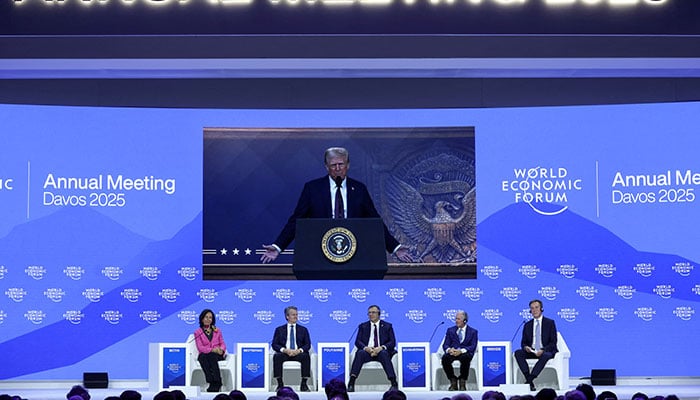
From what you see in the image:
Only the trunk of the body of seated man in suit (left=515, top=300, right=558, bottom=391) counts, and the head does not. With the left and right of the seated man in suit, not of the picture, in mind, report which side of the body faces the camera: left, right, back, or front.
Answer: front

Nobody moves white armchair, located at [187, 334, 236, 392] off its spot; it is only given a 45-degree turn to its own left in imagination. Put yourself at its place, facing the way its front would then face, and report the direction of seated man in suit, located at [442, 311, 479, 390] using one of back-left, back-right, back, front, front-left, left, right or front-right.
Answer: front-left

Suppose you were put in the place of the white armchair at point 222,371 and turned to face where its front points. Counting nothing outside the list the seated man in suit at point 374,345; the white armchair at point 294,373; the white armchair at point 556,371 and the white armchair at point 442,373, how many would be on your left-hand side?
4

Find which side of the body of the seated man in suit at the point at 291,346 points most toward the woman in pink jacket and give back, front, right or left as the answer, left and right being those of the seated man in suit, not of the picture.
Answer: right

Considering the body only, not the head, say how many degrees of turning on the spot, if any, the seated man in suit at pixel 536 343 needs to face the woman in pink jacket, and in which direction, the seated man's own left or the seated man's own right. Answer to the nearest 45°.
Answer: approximately 90° to the seated man's own right

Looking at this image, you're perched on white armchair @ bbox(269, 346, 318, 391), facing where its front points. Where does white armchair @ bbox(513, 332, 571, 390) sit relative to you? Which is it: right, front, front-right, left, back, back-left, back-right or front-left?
left

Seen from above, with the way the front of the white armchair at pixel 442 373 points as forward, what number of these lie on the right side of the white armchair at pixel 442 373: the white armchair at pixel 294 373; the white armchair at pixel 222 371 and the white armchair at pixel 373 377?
3

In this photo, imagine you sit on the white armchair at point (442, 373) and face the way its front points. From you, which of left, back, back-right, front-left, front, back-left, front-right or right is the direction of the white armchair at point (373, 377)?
right

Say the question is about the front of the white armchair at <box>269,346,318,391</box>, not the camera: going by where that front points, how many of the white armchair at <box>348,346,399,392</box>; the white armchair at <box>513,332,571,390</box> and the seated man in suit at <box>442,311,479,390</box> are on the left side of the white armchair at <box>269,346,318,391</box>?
3

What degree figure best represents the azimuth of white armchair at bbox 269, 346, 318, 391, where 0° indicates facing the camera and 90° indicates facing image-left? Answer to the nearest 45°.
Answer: approximately 0°

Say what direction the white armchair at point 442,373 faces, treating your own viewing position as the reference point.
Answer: facing the viewer

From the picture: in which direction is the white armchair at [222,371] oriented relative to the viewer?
toward the camera

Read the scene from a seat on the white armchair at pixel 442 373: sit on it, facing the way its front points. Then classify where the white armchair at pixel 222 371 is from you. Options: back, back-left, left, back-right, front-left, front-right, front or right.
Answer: right
